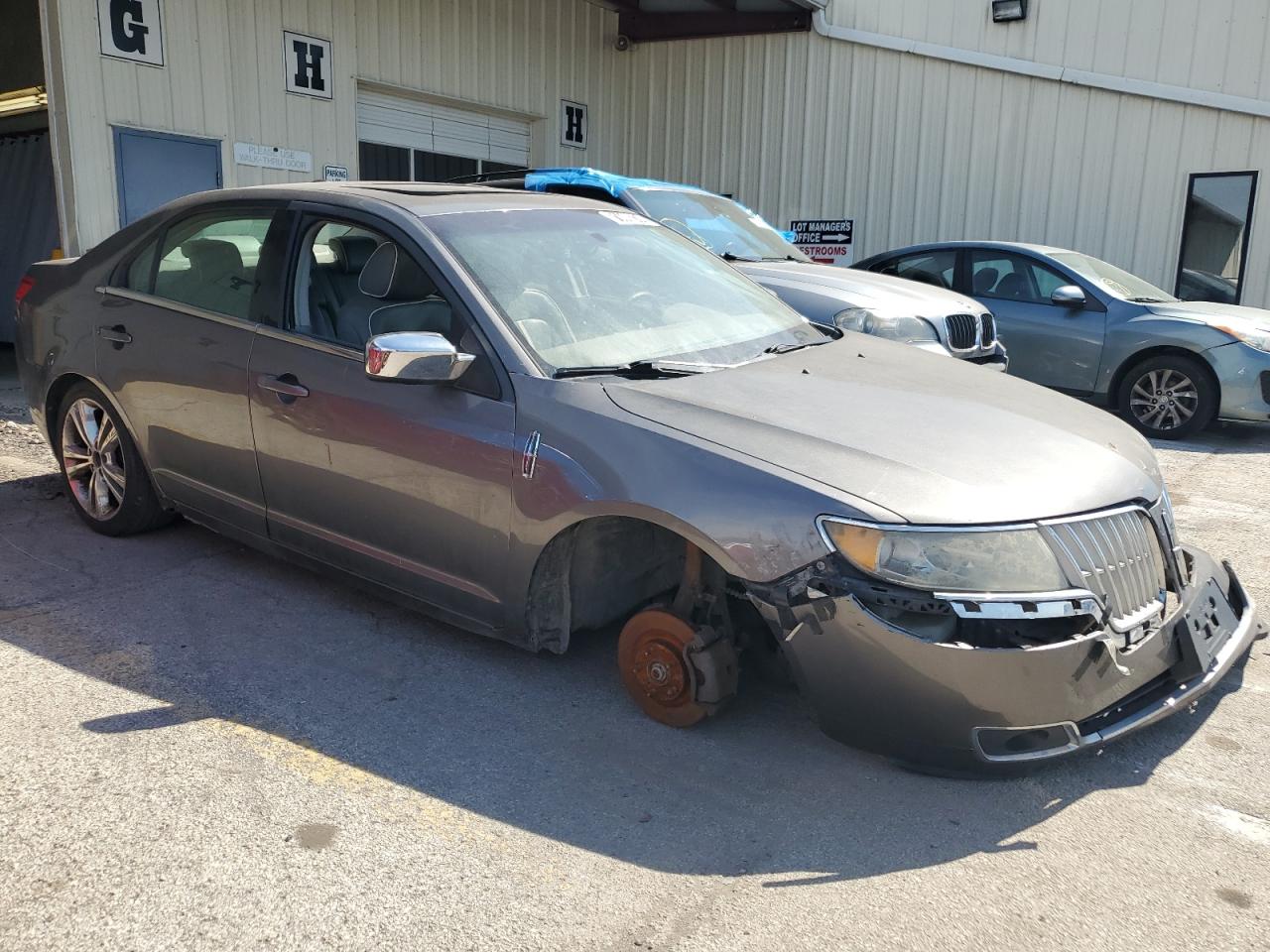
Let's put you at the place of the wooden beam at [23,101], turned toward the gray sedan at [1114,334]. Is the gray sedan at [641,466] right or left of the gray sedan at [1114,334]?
right

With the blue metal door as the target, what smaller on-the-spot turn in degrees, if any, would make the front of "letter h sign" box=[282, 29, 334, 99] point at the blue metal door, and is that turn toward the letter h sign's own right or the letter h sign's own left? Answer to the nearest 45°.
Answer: approximately 90° to the letter h sign's own right

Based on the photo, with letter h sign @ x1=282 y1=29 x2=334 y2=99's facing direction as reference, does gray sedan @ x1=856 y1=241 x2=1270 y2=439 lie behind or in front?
in front

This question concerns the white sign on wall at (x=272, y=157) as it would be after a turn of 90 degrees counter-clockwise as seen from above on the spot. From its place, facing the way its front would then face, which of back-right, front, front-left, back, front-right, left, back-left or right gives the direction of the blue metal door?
back

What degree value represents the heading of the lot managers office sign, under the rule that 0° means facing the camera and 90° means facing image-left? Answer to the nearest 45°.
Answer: approximately 0°

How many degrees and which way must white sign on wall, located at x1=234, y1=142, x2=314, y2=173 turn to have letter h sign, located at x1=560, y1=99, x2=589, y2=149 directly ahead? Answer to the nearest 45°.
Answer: approximately 90° to its left

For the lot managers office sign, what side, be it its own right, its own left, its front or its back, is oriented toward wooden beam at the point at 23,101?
right

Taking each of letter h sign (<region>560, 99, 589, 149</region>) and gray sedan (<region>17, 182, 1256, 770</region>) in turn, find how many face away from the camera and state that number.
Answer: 0

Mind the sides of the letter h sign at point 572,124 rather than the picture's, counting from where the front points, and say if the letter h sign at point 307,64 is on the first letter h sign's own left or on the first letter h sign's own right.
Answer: on the first letter h sign's own right

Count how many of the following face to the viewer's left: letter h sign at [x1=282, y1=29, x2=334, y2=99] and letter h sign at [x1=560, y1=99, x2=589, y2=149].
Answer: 0
